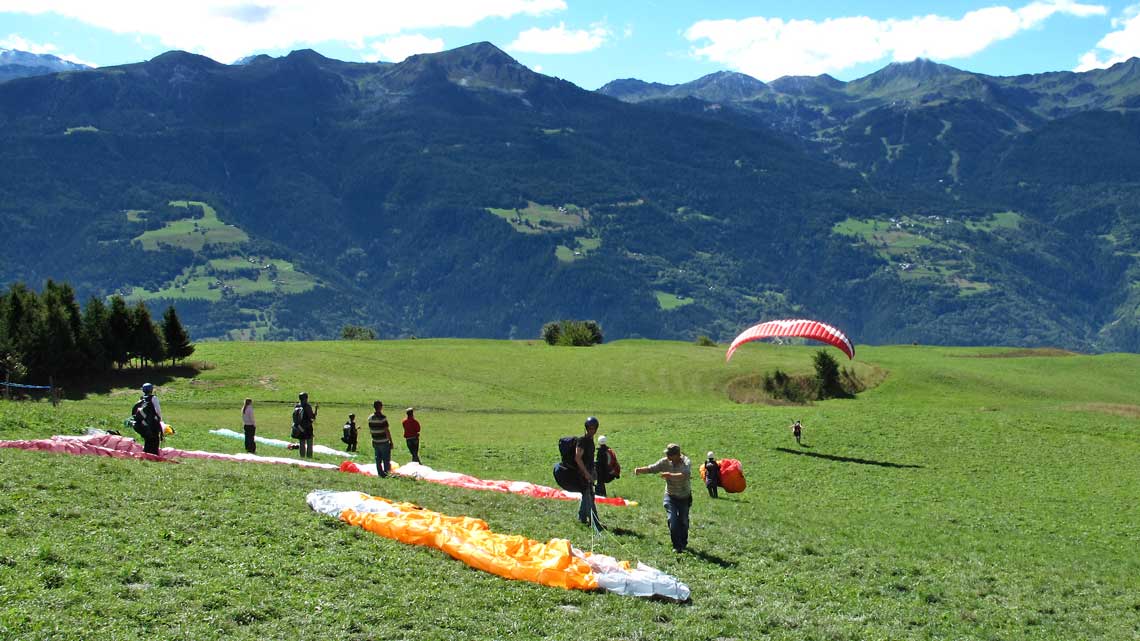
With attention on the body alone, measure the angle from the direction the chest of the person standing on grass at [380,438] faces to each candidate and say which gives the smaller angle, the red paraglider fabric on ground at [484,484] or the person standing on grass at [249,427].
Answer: the person standing on grass

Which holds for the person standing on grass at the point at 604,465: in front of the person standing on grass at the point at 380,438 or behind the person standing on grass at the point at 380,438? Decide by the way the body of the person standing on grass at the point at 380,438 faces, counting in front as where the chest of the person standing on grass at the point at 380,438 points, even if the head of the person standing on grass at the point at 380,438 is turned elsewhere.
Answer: in front

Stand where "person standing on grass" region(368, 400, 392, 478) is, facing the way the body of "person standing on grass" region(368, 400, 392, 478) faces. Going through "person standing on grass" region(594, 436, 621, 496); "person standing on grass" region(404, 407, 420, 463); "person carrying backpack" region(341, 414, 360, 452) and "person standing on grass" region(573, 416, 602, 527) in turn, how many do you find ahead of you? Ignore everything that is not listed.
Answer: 2

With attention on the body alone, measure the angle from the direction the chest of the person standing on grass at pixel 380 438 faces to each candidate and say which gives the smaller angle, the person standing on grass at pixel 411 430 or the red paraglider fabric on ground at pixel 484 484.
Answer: the person standing on grass

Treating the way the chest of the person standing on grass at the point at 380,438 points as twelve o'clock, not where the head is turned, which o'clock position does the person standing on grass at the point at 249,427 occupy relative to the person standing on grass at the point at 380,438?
the person standing on grass at the point at 249,427 is roughly at 11 o'clock from the person standing on grass at the point at 380,438.

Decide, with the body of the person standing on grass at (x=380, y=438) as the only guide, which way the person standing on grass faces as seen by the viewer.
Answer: away from the camera

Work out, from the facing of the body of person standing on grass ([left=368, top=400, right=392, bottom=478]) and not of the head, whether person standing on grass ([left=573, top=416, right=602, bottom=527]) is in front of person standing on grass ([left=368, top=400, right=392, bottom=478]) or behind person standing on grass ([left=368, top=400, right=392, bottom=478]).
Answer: behind
